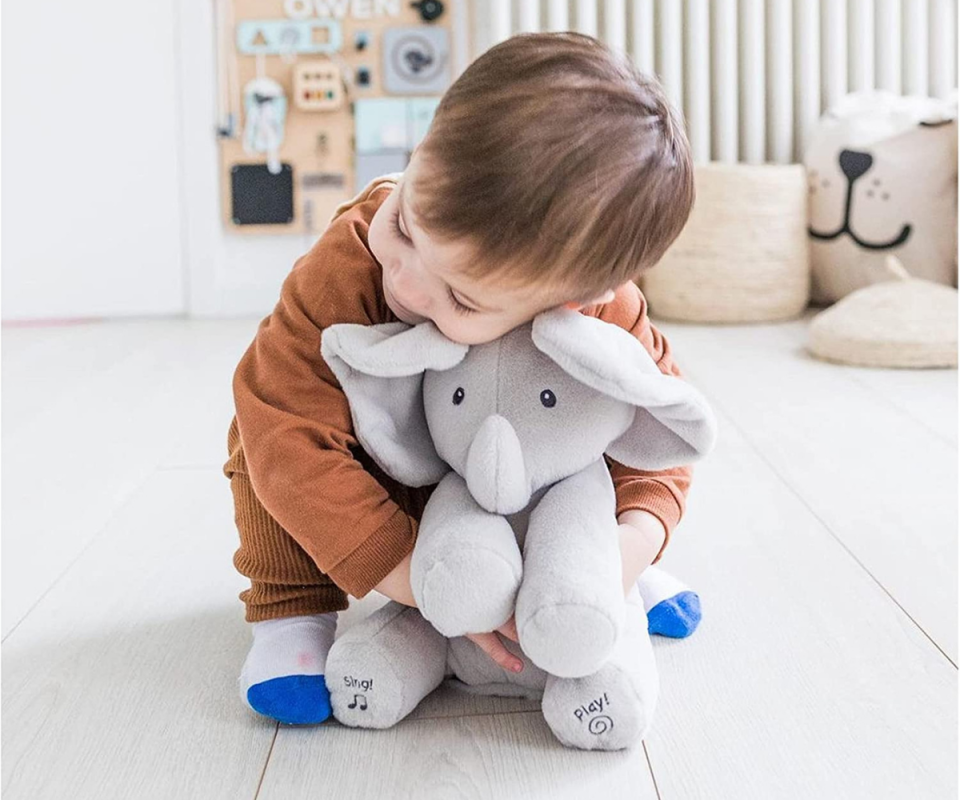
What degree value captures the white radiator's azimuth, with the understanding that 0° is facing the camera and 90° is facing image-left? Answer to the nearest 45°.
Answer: approximately 0°

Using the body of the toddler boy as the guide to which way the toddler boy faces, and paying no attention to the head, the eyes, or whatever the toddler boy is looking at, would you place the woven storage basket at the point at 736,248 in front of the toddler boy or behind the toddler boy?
behind

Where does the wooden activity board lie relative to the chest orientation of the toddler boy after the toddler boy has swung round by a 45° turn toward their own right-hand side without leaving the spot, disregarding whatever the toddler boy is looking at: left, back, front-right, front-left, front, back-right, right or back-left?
back-right

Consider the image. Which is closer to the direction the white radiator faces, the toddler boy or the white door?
the toddler boy

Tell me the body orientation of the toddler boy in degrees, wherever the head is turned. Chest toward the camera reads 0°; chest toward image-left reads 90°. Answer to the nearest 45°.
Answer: approximately 0°
